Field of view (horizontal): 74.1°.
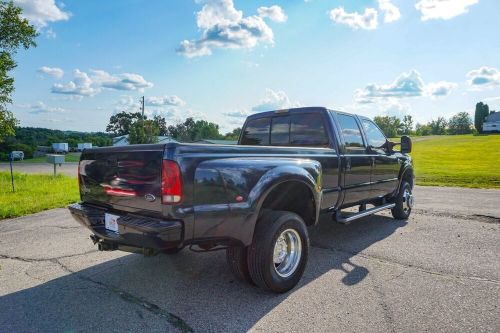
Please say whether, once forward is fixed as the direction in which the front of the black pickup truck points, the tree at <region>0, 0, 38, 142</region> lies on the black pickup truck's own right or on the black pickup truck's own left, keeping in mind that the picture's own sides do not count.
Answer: on the black pickup truck's own left

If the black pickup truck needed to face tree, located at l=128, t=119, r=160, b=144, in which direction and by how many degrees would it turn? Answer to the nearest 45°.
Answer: approximately 45° to its left

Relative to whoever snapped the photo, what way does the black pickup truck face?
facing away from the viewer and to the right of the viewer

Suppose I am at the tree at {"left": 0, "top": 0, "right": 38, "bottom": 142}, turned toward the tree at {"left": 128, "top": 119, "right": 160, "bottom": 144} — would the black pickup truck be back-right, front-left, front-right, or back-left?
back-right
